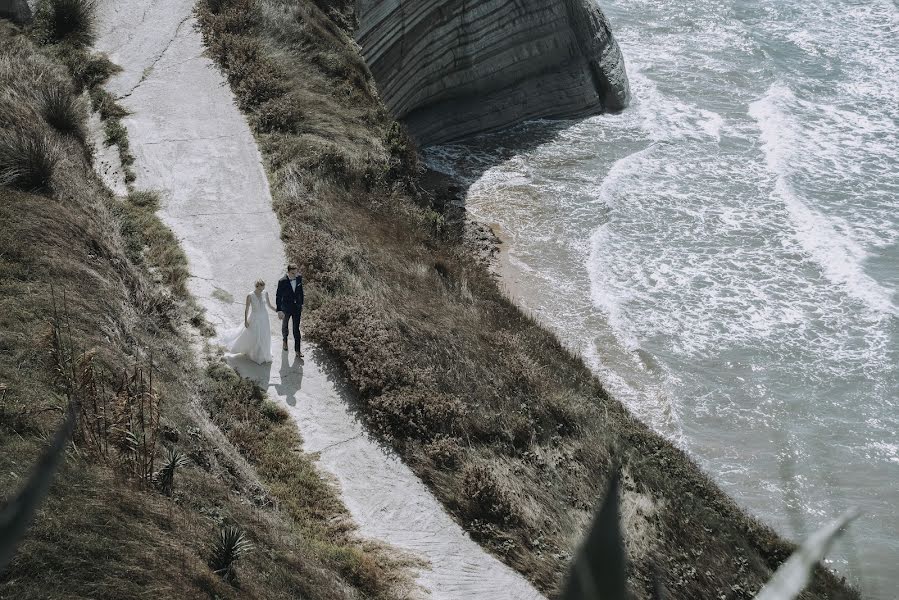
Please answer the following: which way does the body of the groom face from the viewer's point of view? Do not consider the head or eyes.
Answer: toward the camera

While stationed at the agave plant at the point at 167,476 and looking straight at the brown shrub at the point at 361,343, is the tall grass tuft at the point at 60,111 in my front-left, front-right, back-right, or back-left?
front-left

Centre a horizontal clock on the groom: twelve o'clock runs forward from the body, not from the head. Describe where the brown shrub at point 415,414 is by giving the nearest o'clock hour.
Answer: The brown shrub is roughly at 11 o'clock from the groom.

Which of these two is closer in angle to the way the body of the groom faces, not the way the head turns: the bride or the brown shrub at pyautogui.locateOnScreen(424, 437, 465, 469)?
the brown shrub

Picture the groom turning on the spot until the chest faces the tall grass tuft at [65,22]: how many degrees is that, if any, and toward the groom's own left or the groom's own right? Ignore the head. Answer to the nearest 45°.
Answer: approximately 180°

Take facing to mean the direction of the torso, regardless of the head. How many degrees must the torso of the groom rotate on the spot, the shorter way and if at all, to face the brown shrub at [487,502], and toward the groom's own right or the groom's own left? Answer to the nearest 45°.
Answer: approximately 45° to the groom's own left

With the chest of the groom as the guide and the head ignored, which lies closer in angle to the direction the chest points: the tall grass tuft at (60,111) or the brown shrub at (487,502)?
the brown shrub

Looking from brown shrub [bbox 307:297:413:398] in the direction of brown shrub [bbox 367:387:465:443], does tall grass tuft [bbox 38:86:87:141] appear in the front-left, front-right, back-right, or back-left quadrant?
back-right

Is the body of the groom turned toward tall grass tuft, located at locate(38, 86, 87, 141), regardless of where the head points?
no

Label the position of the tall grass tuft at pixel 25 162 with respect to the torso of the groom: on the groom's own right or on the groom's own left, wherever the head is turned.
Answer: on the groom's own right

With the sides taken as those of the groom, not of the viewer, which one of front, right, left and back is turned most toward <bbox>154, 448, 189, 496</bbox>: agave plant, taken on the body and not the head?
front

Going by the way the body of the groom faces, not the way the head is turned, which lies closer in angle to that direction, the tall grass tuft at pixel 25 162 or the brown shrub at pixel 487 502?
the brown shrub

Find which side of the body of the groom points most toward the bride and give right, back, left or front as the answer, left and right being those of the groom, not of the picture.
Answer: right
